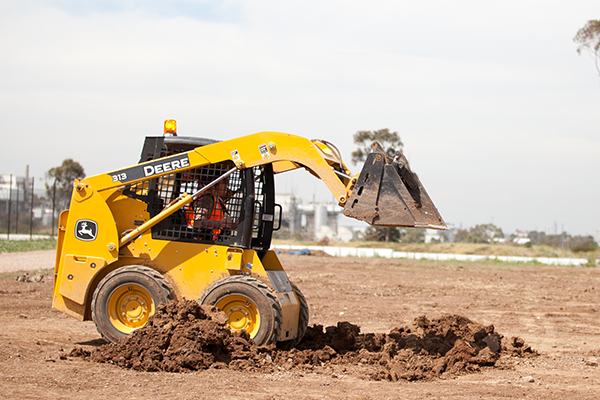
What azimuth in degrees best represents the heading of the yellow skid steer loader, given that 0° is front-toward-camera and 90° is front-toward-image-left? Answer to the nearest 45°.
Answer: approximately 270°

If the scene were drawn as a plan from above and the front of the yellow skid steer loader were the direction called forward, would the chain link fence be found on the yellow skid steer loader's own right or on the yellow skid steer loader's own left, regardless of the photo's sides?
on the yellow skid steer loader's own left
